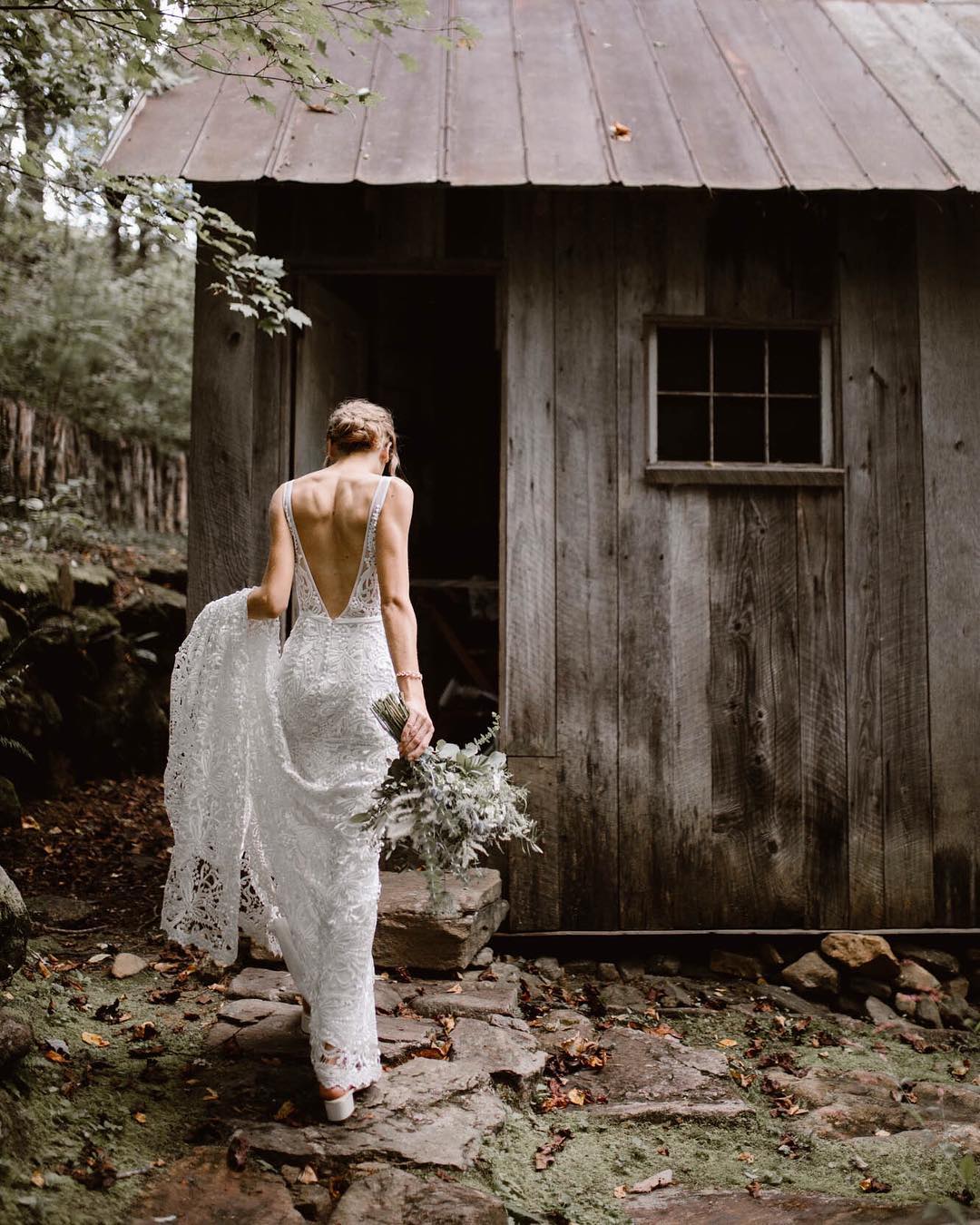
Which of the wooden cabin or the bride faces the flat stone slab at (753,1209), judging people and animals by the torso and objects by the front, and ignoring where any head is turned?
the wooden cabin

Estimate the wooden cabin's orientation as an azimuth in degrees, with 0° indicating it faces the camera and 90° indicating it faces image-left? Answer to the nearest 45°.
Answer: approximately 0°

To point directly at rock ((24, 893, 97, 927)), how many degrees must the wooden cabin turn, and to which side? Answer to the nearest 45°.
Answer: approximately 90° to its right

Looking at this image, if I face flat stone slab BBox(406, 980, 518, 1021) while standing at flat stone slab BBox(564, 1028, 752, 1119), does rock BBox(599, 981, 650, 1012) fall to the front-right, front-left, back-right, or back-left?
front-right

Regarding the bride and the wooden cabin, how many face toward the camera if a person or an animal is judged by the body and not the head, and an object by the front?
1

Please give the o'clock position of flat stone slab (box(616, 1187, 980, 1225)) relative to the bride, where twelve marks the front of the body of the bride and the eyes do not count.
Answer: The flat stone slab is roughly at 4 o'clock from the bride.

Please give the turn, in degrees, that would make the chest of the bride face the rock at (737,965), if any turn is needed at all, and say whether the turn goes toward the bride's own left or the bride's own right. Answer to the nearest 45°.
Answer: approximately 45° to the bride's own right

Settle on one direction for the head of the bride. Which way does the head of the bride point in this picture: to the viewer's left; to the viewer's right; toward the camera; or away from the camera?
away from the camera

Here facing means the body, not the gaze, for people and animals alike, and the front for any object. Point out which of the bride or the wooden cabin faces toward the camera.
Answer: the wooden cabin

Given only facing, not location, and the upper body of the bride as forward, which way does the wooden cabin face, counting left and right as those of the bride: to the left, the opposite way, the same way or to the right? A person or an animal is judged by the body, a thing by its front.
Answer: the opposite way

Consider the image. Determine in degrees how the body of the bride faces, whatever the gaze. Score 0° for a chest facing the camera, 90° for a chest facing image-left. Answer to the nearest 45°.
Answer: approximately 180°
